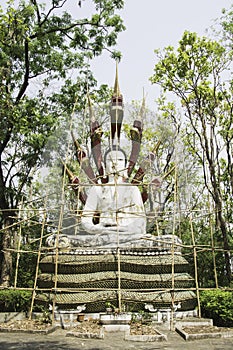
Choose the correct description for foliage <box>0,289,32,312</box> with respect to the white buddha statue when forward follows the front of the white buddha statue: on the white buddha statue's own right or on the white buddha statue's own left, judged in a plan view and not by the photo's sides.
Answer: on the white buddha statue's own right

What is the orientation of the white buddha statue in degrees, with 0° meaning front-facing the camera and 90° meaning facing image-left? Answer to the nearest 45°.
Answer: approximately 0°

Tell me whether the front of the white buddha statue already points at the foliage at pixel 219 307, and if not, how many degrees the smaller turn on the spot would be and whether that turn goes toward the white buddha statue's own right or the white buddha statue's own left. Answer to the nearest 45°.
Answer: approximately 45° to the white buddha statue's own left
